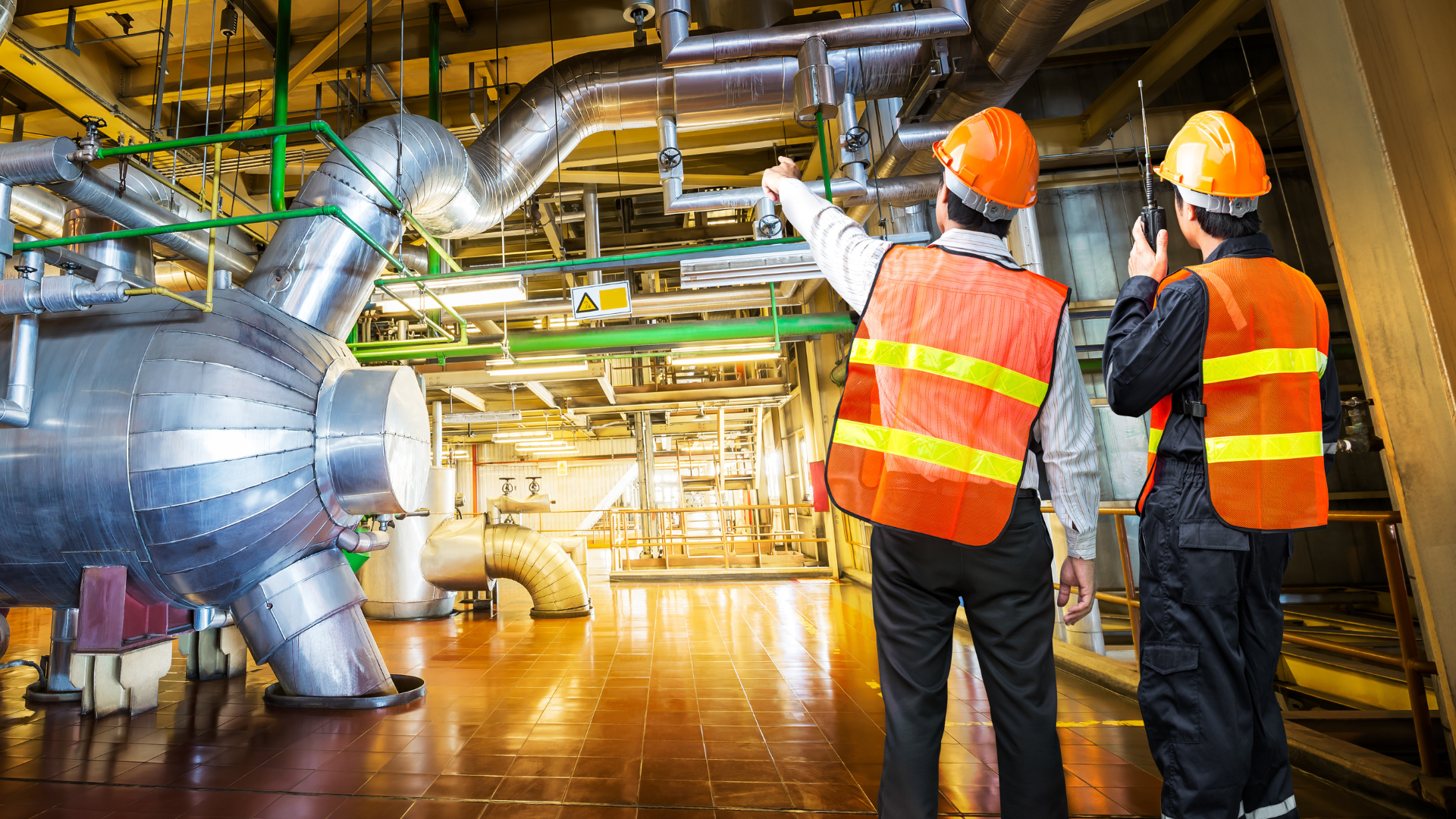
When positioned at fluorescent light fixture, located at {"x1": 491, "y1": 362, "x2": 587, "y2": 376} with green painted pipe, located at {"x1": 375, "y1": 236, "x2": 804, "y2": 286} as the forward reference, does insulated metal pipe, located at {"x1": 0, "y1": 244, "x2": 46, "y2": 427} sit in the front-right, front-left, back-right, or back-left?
front-right

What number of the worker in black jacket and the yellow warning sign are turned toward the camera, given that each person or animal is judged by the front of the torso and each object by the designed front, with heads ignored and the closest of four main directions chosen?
1

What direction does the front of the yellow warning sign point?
toward the camera

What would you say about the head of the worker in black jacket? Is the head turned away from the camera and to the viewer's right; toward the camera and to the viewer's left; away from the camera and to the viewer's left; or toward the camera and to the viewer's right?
away from the camera and to the viewer's left

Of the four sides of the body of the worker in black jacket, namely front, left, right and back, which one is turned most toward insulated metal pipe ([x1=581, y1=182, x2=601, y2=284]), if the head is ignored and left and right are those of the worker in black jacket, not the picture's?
front

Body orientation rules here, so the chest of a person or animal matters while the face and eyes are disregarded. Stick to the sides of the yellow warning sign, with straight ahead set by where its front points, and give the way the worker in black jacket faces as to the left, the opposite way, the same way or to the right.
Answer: the opposite way

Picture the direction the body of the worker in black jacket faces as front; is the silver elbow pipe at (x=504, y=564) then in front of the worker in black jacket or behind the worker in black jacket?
in front

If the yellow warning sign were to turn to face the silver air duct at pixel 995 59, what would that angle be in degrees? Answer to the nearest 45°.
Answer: approximately 45° to its left

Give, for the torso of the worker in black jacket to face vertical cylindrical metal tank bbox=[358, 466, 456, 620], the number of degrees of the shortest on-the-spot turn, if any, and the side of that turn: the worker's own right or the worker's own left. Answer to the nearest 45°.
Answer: approximately 45° to the worker's own left

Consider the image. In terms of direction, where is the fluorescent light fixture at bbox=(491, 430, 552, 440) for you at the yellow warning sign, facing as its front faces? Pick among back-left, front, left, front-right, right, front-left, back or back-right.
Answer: back

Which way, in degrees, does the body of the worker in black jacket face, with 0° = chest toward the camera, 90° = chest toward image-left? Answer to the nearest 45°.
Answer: approximately 135°

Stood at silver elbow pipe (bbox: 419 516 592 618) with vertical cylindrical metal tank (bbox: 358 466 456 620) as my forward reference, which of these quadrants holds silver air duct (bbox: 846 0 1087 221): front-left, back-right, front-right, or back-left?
back-left

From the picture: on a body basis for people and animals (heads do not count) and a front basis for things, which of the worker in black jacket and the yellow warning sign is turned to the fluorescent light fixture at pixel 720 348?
the worker in black jacket

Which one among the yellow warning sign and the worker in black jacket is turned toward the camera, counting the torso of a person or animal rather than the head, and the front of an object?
the yellow warning sign

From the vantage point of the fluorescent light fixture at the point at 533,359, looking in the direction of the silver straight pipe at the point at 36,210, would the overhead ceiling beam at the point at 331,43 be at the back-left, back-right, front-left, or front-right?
front-left

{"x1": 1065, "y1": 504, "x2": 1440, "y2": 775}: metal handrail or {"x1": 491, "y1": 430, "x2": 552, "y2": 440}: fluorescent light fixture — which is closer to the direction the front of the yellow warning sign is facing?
the metal handrail

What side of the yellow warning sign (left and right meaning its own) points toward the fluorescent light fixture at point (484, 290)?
right
